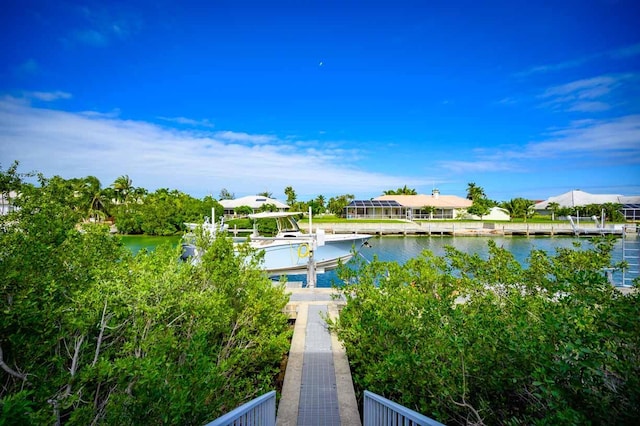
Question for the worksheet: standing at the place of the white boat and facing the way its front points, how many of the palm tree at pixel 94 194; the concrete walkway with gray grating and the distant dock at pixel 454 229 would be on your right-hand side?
1

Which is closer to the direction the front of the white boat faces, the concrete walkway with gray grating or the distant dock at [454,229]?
the distant dock

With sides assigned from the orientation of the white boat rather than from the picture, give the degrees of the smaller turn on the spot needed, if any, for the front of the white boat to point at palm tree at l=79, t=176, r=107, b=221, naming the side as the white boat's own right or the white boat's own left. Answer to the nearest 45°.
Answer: approximately 135° to the white boat's own left

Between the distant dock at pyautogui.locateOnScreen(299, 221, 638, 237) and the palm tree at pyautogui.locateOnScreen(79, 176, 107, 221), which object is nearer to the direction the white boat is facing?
the distant dock

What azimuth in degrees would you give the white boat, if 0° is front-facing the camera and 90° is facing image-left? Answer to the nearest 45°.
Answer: approximately 270°

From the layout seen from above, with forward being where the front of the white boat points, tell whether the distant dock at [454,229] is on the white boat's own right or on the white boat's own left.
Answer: on the white boat's own left

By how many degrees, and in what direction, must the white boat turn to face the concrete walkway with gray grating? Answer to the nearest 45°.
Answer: approximately 90° to its right
